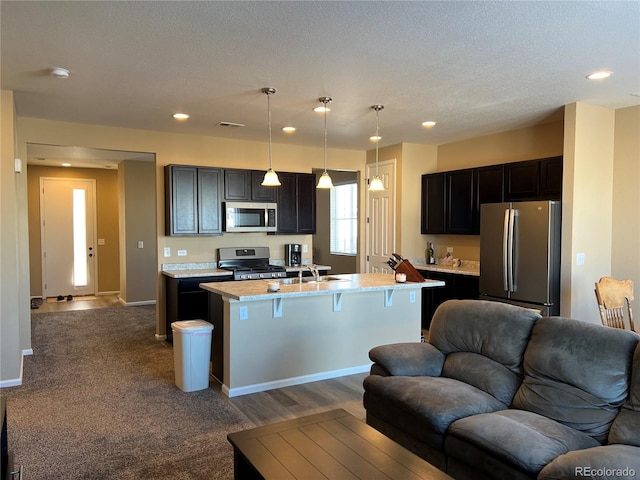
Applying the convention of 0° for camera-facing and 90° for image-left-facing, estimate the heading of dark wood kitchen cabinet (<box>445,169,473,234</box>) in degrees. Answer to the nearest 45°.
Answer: approximately 45°

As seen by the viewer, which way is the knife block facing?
to the viewer's left

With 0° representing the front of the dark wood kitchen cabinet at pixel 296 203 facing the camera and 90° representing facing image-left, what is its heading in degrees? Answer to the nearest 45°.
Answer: approximately 0°
